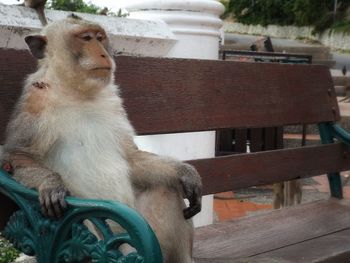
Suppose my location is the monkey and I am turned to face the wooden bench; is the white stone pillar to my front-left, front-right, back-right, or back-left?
front-left

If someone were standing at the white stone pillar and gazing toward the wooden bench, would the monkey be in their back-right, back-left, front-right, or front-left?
front-right

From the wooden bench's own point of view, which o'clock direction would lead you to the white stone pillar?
The white stone pillar is roughly at 7 o'clock from the wooden bench.

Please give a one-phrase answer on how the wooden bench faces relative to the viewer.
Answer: facing the viewer and to the right of the viewer
